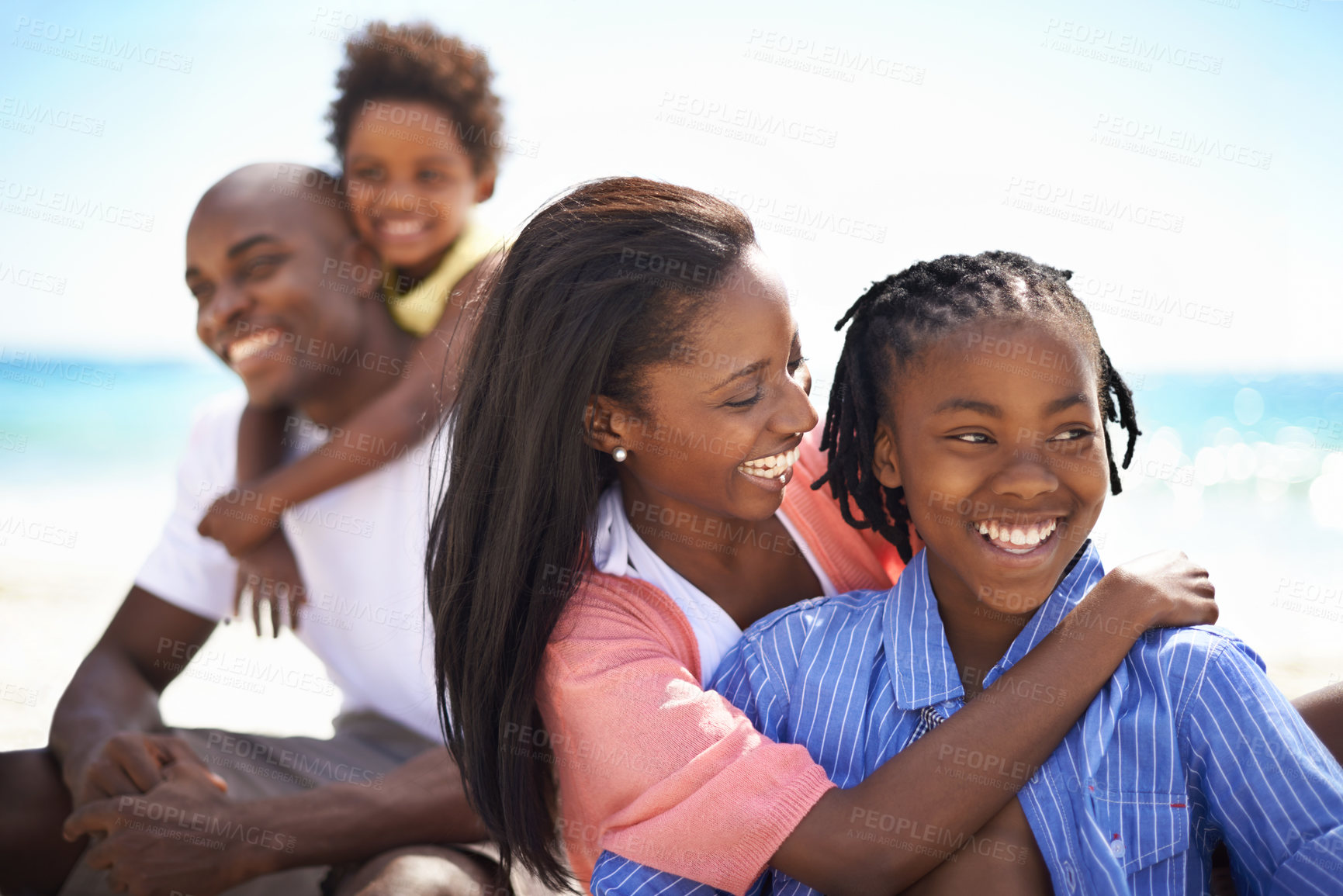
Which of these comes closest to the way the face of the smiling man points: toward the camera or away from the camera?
toward the camera

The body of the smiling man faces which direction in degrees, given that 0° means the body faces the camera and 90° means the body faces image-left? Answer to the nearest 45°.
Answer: approximately 45°

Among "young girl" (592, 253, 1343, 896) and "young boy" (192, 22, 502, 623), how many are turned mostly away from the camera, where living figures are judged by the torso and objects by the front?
0

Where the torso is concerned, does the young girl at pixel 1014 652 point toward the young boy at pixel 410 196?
no

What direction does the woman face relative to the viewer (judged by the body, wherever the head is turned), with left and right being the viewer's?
facing the viewer and to the right of the viewer

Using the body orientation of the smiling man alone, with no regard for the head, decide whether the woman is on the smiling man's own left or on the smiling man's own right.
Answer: on the smiling man's own left

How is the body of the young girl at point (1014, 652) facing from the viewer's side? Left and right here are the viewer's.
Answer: facing the viewer

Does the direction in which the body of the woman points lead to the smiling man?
no

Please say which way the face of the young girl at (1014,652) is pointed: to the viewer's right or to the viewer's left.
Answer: to the viewer's right

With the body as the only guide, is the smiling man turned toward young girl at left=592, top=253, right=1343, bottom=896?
no

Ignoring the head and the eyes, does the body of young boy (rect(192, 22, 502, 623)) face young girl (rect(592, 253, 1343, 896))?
no

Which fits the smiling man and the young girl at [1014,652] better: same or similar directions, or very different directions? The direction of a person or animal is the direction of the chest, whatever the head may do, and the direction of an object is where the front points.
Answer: same or similar directions

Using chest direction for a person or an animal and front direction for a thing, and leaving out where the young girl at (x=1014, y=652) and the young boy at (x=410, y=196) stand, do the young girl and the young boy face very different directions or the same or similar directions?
same or similar directions

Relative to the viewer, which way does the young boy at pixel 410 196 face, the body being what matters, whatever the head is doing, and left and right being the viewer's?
facing the viewer and to the left of the viewer
